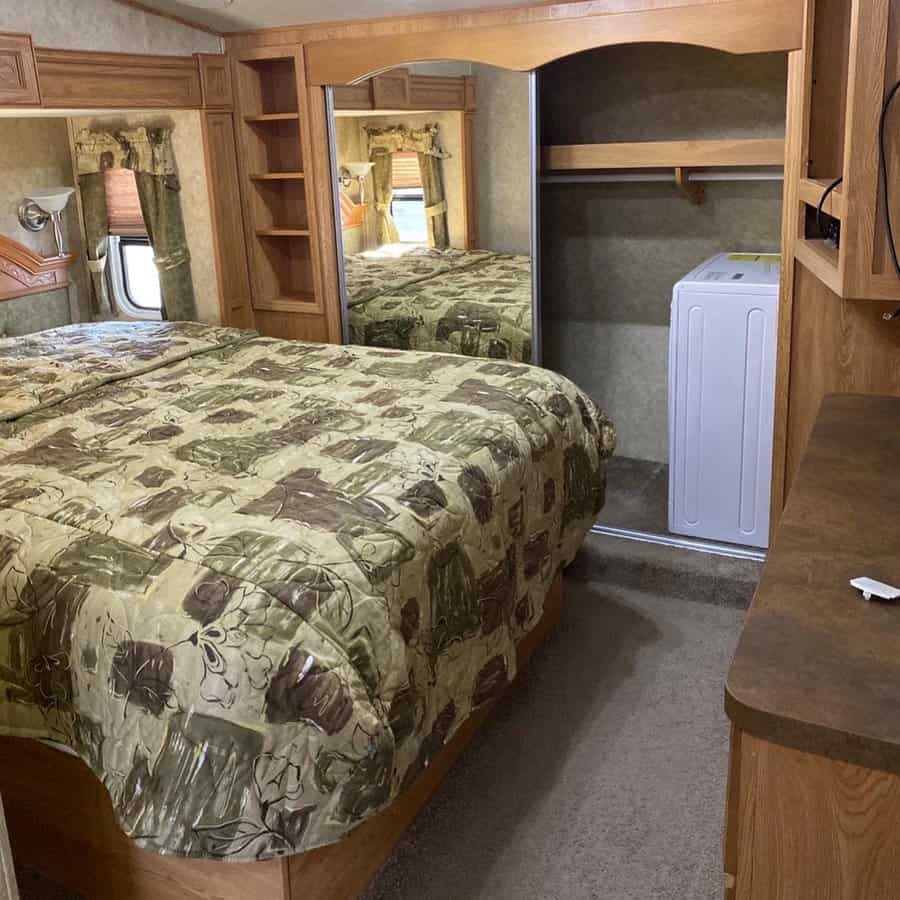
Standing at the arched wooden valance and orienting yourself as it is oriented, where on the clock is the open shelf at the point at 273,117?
The open shelf is roughly at 4 o'clock from the arched wooden valance.

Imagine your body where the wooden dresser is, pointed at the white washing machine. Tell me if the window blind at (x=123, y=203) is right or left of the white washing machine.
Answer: left

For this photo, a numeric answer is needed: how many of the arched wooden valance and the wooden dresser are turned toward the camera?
1

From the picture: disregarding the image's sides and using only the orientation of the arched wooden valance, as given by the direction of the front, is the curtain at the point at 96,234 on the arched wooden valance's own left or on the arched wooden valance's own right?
on the arched wooden valance's own right

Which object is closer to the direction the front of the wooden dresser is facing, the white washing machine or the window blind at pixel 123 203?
the window blind

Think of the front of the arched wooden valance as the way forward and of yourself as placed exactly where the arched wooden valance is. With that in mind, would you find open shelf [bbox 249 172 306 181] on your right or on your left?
on your right

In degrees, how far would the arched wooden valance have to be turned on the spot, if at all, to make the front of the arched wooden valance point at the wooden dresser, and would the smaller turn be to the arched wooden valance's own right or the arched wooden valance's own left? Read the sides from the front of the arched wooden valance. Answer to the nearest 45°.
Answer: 0° — it already faces it

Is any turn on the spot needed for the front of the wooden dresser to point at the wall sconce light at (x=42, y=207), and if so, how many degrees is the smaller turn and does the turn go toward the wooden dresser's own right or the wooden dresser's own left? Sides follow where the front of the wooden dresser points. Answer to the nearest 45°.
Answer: approximately 45° to the wooden dresser's own right

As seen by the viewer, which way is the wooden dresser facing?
to the viewer's left

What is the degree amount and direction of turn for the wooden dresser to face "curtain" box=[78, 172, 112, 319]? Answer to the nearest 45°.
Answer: approximately 45° to its right

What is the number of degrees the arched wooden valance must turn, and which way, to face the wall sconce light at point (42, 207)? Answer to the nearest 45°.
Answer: approximately 90° to its right

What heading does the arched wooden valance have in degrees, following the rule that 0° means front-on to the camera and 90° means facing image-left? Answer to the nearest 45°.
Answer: approximately 0°

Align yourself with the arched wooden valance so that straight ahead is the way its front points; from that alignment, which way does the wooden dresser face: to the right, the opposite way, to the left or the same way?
to the right

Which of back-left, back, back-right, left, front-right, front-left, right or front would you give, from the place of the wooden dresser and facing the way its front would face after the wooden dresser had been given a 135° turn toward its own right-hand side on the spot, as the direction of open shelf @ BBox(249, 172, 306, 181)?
left

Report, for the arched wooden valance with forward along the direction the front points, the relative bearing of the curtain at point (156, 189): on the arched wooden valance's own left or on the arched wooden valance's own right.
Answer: on the arched wooden valance's own right
